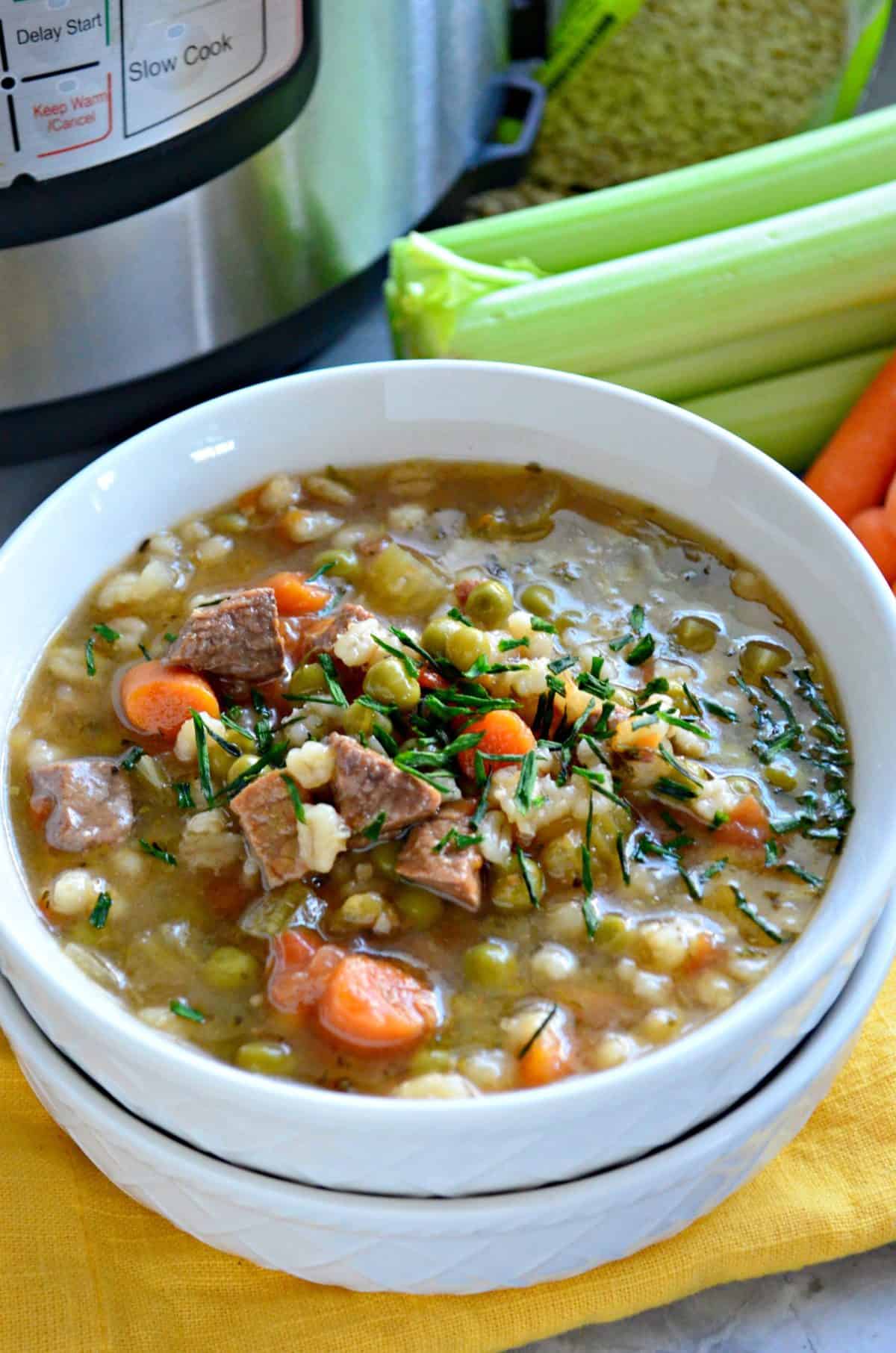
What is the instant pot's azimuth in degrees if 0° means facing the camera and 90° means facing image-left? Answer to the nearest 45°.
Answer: approximately 0°

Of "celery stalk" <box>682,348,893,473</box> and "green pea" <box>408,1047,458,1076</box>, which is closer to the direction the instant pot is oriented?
the green pea

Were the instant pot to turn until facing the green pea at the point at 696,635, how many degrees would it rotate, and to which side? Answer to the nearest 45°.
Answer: approximately 45° to its left

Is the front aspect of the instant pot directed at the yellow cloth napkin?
yes

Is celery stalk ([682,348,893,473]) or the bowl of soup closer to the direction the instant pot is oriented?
the bowl of soup

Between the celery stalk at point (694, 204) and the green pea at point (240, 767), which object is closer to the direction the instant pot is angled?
the green pea

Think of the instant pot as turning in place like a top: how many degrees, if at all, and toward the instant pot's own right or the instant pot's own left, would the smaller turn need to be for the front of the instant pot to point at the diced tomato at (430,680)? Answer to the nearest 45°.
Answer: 0° — it already faces it

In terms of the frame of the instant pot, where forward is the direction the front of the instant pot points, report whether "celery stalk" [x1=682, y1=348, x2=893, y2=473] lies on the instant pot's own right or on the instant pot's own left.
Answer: on the instant pot's own left

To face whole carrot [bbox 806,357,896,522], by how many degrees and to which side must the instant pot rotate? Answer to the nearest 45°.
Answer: approximately 90° to its left

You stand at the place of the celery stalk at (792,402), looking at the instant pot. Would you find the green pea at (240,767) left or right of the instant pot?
left
